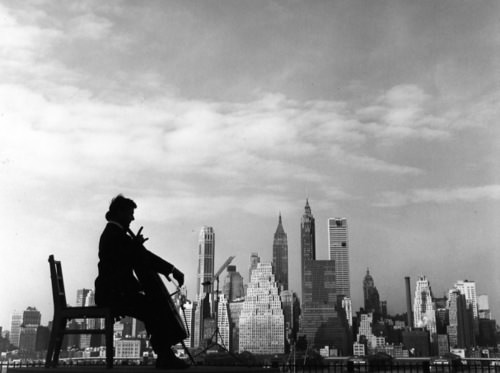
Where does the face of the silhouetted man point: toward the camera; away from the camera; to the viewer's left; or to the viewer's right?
to the viewer's right

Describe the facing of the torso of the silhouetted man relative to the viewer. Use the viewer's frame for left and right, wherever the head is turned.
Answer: facing to the right of the viewer

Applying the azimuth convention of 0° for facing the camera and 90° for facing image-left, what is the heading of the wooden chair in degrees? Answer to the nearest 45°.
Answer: approximately 270°
